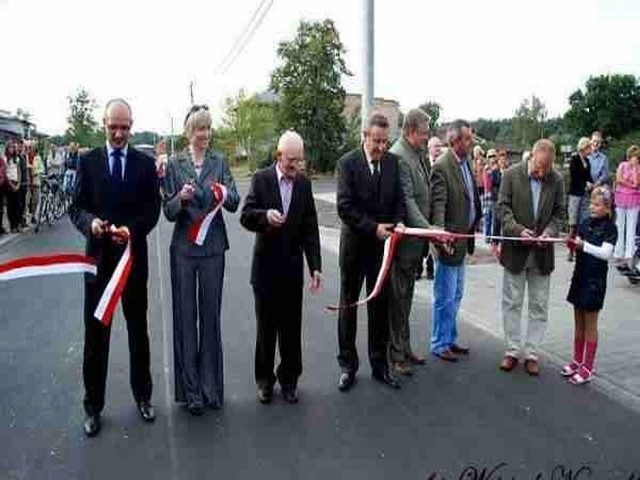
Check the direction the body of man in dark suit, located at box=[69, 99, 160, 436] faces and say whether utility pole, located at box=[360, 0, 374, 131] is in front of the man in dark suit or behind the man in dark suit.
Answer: behind

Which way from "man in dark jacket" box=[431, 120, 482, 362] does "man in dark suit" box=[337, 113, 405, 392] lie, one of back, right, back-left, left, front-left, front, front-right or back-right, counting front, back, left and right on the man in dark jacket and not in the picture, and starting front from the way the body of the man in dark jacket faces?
right

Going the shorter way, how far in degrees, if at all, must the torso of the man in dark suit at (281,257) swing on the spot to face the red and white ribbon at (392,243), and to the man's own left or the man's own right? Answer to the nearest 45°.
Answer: approximately 90° to the man's own left

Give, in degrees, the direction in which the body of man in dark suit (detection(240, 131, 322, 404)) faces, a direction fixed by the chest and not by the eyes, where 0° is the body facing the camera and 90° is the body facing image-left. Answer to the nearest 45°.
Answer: approximately 0°

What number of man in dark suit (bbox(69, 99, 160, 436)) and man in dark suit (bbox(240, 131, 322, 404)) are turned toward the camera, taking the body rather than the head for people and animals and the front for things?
2

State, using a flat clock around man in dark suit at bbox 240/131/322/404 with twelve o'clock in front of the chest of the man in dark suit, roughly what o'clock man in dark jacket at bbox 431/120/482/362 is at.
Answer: The man in dark jacket is roughly at 8 o'clock from the man in dark suit.

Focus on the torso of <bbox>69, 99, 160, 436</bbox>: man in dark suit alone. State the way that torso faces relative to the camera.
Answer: toward the camera

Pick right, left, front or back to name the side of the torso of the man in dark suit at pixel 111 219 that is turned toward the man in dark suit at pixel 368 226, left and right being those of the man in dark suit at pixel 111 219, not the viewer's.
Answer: left

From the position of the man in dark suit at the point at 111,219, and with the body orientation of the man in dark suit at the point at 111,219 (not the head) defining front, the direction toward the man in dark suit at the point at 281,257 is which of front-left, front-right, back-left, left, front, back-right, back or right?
left

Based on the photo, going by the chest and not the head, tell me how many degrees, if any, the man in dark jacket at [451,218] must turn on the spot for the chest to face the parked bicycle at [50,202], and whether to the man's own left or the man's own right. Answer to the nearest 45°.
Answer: approximately 180°
